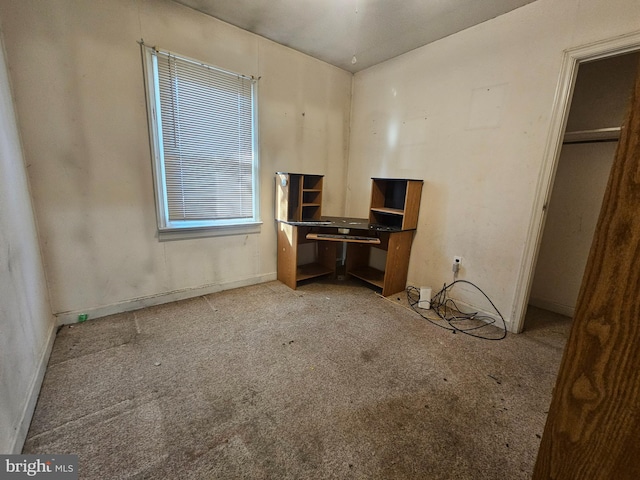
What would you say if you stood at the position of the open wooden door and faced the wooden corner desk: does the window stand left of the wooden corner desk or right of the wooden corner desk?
left

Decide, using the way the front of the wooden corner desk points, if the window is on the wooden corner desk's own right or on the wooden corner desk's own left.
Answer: on the wooden corner desk's own right

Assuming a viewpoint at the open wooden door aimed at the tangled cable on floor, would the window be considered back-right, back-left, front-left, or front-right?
front-left

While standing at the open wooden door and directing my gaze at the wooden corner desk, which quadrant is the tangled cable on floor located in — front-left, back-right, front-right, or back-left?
front-right

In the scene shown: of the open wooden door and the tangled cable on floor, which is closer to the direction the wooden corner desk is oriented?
the open wooden door

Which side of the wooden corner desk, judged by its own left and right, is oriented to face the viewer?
front

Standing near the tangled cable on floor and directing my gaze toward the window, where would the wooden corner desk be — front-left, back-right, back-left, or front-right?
front-right

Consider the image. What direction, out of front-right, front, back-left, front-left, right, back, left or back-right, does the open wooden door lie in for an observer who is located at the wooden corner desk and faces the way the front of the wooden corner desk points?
front

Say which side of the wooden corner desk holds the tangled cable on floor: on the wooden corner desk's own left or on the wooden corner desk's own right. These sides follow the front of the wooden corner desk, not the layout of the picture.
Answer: on the wooden corner desk's own left
